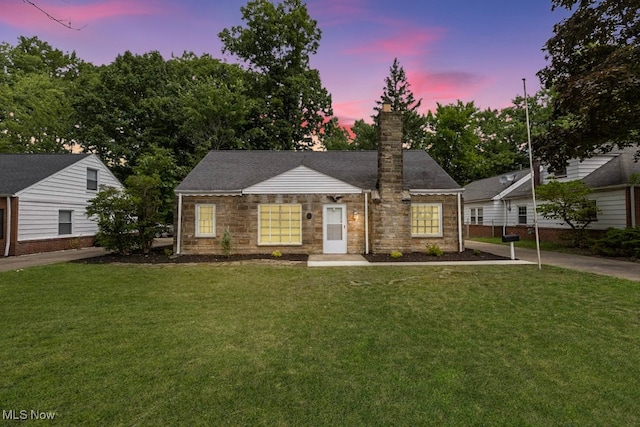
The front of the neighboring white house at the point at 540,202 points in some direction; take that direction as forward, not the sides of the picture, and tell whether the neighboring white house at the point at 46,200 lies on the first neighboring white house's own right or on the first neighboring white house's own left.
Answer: on the first neighboring white house's own right

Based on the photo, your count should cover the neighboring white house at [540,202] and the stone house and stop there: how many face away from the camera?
0

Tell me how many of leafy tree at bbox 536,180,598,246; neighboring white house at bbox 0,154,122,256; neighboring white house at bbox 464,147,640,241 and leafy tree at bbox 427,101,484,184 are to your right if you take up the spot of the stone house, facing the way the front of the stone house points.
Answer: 1

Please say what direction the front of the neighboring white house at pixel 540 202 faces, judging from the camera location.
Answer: facing the viewer and to the right of the viewer

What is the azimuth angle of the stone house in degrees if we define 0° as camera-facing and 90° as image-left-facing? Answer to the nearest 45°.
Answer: approximately 0°

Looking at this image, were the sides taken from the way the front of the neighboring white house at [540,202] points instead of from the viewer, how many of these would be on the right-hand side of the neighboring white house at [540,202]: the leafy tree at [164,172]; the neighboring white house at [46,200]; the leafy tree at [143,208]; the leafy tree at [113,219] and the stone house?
5

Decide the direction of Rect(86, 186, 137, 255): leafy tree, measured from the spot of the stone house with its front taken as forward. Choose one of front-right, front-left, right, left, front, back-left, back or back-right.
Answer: right

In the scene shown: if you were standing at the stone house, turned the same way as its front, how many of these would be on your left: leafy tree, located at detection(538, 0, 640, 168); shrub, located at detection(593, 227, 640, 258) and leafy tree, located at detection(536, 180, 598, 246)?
3
